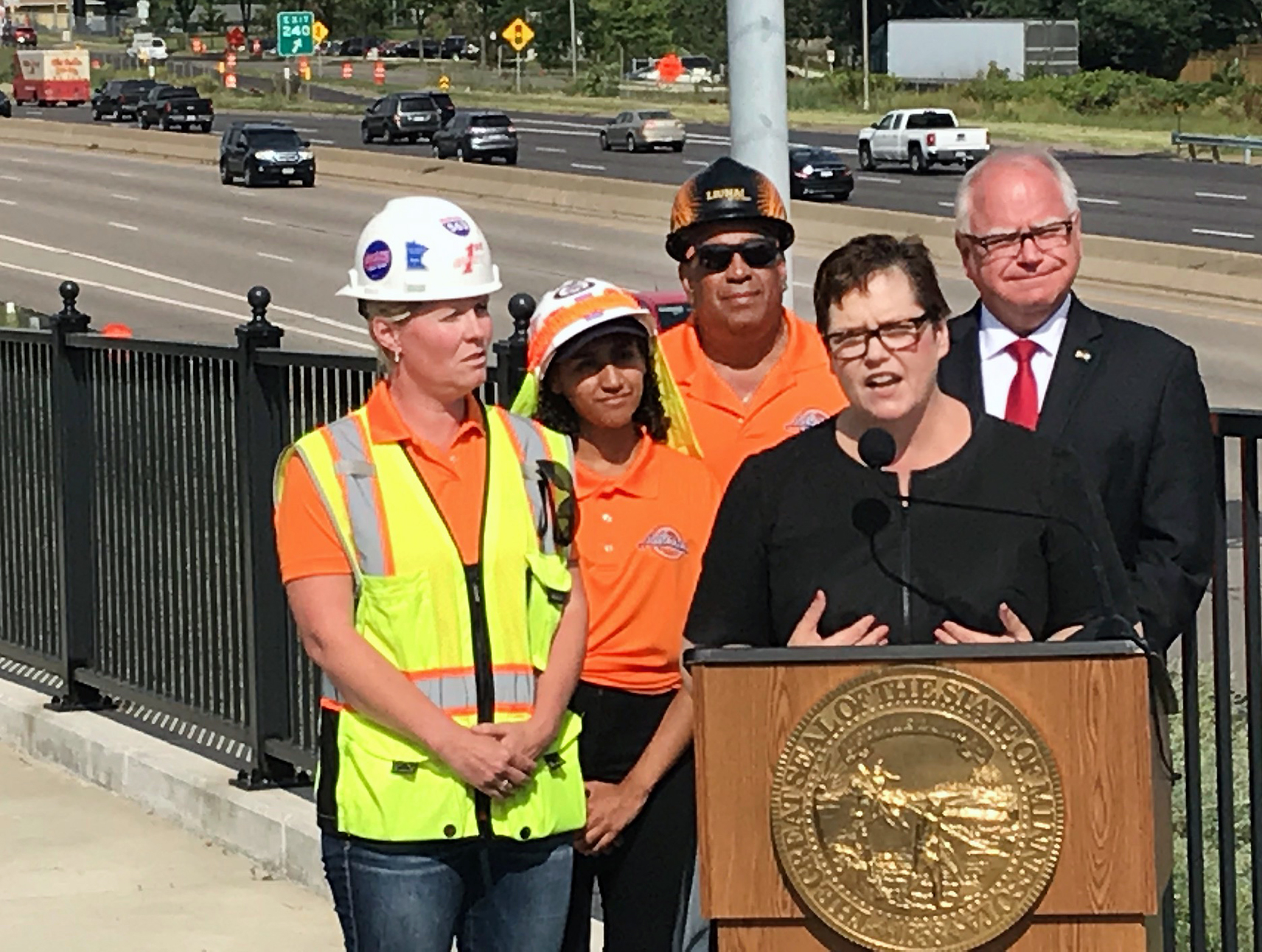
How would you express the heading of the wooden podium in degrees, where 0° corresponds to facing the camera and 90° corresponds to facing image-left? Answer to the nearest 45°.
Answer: approximately 0°

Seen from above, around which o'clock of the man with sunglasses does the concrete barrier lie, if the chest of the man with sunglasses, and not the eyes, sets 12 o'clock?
The concrete barrier is roughly at 6 o'clock from the man with sunglasses.

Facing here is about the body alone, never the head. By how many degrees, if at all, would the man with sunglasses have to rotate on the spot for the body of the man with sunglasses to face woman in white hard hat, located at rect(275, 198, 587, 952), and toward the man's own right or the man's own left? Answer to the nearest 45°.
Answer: approximately 45° to the man's own right

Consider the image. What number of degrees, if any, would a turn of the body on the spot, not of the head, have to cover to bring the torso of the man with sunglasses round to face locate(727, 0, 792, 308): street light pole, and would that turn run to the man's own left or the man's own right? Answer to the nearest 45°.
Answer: approximately 180°

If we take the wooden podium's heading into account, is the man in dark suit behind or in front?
behind

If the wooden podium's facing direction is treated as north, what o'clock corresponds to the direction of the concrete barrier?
The concrete barrier is roughly at 6 o'clock from the wooden podium.

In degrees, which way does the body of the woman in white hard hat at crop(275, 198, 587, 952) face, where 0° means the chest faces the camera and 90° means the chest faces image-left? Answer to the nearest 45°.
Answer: approximately 315°

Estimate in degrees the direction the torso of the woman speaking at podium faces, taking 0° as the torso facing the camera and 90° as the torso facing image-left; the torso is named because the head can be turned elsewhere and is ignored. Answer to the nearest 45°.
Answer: approximately 0°
